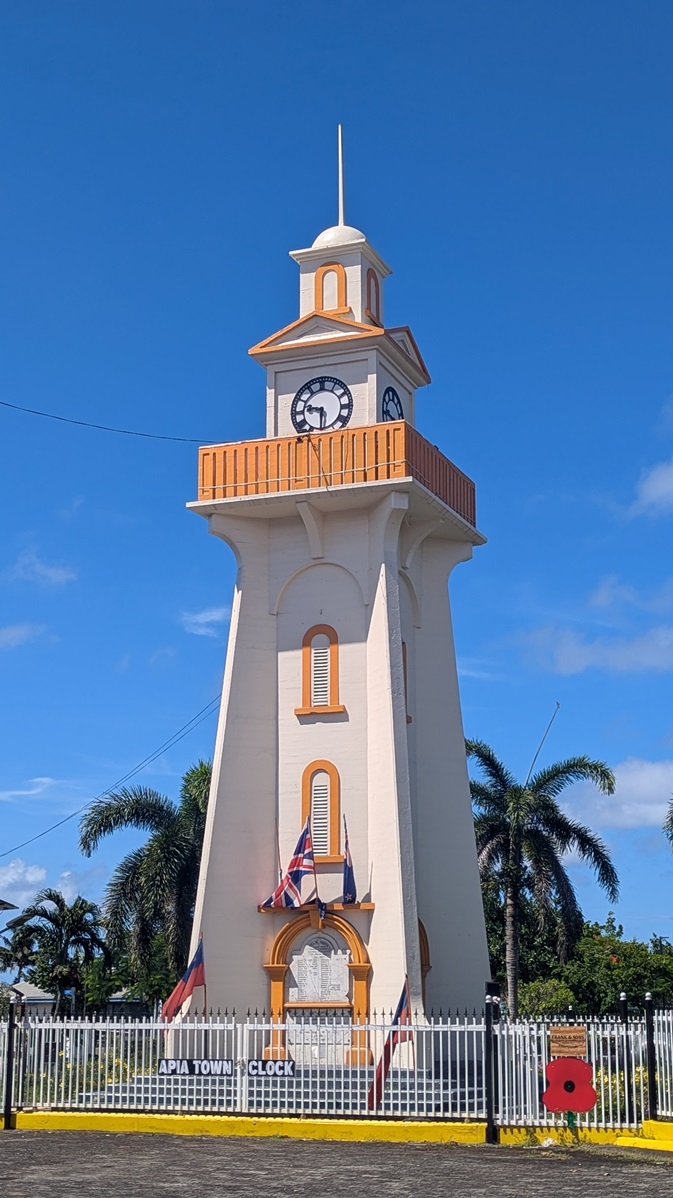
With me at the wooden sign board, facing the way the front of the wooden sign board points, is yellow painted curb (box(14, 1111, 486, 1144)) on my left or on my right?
on my right

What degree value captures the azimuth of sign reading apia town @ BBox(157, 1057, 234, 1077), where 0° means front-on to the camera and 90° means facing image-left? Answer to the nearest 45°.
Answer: approximately 0°

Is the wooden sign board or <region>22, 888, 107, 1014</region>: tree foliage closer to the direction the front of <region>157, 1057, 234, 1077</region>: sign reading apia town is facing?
the wooden sign board

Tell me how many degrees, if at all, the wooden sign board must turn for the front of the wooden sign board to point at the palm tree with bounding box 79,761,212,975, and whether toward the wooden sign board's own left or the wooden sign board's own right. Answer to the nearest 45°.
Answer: approximately 135° to the wooden sign board's own right

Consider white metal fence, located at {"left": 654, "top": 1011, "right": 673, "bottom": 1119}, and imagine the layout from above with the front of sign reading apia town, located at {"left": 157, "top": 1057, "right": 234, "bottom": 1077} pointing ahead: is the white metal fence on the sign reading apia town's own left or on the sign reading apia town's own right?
on the sign reading apia town's own left

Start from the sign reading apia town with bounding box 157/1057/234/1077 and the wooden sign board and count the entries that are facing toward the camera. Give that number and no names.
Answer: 2

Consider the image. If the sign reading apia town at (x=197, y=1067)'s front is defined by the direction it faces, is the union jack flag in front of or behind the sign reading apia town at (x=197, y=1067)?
behind

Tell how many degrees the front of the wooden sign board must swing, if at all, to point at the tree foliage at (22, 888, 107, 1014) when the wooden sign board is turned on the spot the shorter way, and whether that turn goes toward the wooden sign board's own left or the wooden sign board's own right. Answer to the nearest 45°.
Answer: approximately 135° to the wooden sign board's own right

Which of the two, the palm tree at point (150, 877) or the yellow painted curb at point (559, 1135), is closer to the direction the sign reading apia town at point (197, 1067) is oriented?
the yellow painted curb
